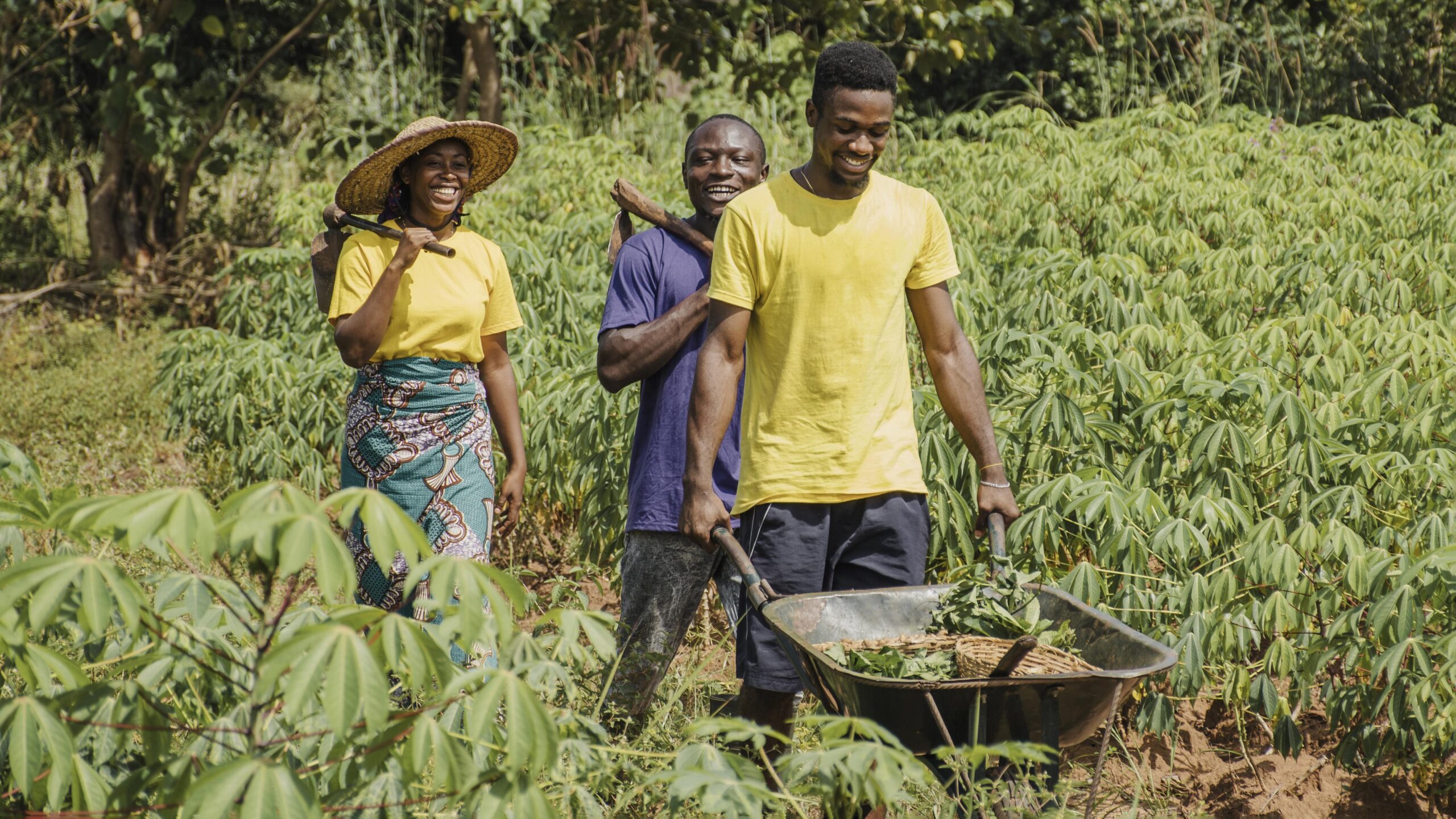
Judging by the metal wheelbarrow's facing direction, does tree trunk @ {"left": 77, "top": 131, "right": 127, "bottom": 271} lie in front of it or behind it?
behind

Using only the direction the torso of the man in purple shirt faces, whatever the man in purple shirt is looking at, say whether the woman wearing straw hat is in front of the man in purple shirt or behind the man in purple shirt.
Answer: behind

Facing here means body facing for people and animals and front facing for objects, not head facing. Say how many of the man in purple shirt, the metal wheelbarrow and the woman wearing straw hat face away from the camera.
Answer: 0

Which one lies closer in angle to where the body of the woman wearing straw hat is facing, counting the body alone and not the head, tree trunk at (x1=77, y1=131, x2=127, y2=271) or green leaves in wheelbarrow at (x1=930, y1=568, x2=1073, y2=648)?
the green leaves in wheelbarrow

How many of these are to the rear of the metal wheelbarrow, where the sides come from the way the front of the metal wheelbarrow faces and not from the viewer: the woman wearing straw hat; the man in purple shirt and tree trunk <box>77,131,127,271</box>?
3

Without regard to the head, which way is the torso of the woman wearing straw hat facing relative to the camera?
toward the camera

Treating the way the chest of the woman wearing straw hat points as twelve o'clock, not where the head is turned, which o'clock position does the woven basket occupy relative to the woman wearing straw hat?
The woven basket is roughly at 11 o'clock from the woman wearing straw hat.

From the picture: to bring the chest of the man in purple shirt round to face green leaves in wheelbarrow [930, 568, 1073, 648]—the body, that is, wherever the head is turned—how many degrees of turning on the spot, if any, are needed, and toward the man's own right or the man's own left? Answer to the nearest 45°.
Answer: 0° — they already face it

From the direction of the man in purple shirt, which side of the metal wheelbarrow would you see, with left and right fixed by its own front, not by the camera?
back

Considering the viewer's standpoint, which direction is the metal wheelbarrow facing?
facing the viewer and to the right of the viewer

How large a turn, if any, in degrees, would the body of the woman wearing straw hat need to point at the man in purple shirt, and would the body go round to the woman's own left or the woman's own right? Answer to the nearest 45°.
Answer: approximately 45° to the woman's own left
